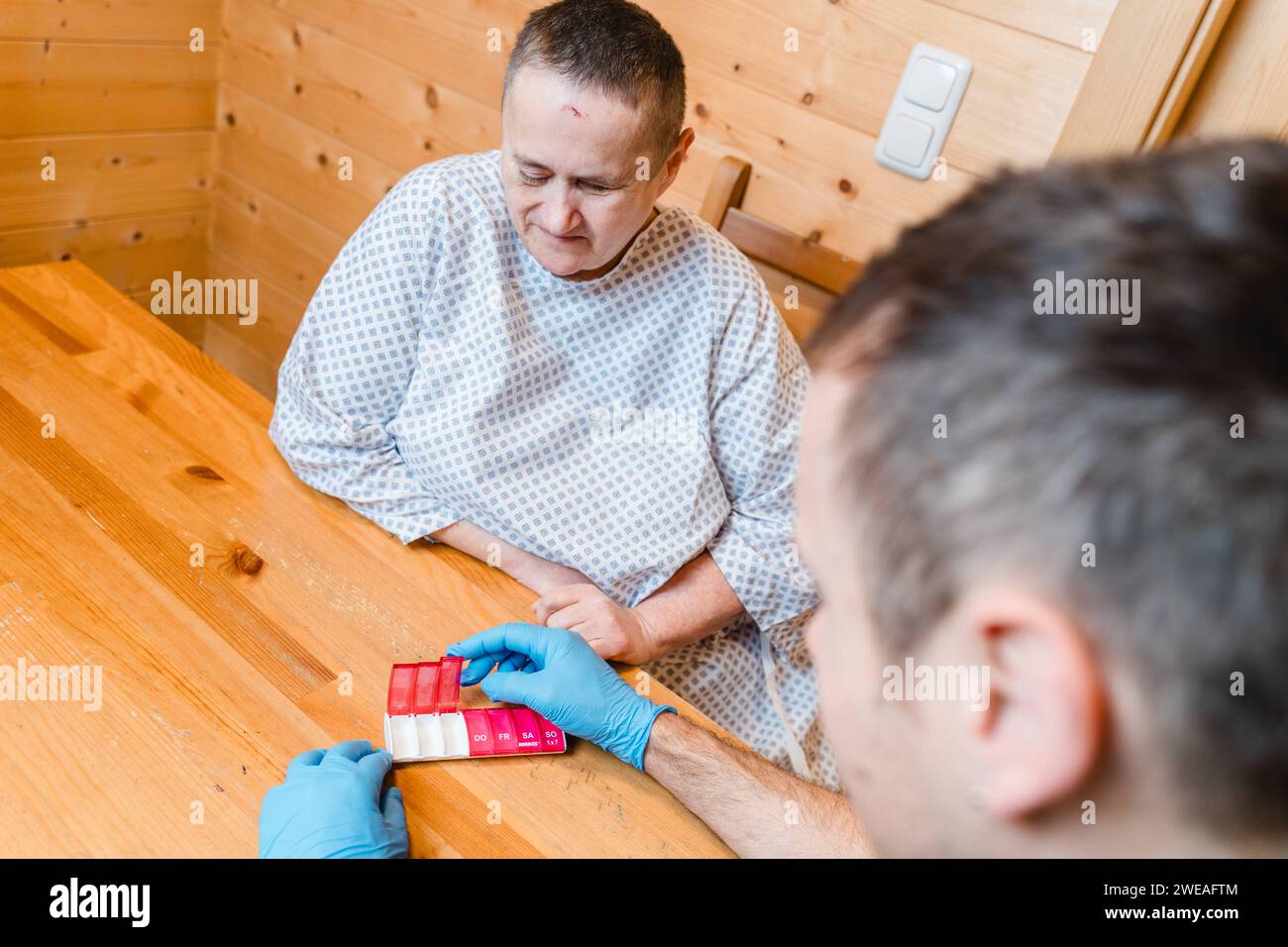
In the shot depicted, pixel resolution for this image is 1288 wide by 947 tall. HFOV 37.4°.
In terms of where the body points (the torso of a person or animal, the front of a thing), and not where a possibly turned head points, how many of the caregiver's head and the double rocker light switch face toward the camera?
1

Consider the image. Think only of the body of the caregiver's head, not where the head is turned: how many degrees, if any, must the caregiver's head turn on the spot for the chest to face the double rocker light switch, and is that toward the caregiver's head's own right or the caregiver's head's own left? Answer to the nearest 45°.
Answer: approximately 45° to the caregiver's head's own right

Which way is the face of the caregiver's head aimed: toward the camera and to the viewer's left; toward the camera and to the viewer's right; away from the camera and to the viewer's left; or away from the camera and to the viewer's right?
away from the camera and to the viewer's left

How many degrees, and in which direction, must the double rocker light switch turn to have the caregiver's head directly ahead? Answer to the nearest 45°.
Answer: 0° — it already faces them

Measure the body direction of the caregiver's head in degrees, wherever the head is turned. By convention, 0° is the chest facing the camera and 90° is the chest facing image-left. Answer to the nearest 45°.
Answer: approximately 135°
